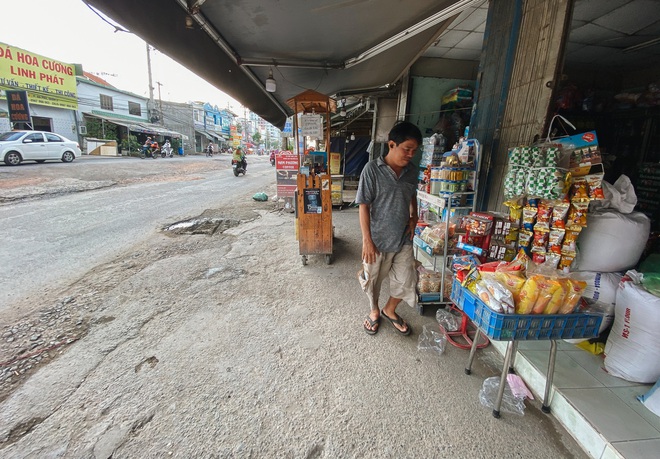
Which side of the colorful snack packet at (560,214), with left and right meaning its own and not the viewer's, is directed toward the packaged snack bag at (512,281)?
front

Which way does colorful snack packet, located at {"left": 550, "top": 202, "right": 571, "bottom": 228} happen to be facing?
toward the camera

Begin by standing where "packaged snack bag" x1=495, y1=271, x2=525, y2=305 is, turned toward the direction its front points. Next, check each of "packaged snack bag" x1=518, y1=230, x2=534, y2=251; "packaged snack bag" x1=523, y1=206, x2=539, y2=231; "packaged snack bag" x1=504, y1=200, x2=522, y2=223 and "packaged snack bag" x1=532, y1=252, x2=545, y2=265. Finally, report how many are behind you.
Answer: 4

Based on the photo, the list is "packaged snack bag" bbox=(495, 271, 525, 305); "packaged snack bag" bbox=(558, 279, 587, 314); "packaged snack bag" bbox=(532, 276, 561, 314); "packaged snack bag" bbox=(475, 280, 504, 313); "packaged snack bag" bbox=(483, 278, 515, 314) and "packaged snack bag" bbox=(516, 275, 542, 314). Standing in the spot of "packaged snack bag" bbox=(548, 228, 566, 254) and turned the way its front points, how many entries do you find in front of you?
6

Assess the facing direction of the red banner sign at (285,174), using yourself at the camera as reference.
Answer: facing the viewer

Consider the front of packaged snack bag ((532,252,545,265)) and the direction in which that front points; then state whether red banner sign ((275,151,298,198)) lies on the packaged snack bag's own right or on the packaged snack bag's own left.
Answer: on the packaged snack bag's own right

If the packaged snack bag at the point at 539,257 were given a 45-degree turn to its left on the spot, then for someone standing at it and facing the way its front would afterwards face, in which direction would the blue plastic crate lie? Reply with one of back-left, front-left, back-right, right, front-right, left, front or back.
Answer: front-right

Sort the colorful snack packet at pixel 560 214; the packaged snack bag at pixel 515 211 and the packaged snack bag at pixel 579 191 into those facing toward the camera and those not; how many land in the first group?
3

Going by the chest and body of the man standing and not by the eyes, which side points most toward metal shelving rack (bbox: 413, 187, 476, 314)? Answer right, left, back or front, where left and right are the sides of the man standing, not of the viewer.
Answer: left

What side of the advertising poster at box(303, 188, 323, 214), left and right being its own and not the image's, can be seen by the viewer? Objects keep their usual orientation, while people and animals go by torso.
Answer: front

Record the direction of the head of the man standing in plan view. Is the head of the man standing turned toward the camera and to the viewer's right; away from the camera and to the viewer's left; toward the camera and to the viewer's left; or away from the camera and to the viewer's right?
toward the camera and to the viewer's right

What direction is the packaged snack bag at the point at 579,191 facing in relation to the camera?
toward the camera
